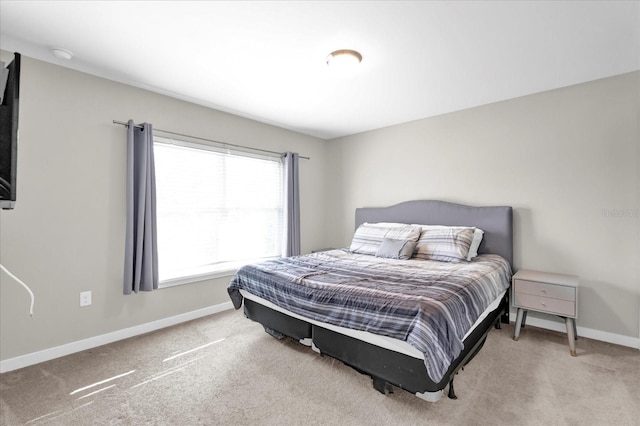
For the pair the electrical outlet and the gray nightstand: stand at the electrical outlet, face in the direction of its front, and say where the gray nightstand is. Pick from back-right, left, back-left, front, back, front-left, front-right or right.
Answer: front-left

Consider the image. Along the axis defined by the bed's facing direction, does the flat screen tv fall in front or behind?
in front

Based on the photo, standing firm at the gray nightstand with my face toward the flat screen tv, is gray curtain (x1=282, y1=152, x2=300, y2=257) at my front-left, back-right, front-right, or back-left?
front-right

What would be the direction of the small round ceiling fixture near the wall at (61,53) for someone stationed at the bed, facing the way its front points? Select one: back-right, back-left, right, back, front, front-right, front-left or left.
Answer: front-right

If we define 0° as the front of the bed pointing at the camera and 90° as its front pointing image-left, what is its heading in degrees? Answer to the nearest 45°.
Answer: approximately 45°

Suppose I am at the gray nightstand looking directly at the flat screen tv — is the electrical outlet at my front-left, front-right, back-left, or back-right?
front-right

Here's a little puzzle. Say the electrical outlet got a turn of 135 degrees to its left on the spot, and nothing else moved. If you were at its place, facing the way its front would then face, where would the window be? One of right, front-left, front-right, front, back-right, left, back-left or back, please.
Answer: front-right

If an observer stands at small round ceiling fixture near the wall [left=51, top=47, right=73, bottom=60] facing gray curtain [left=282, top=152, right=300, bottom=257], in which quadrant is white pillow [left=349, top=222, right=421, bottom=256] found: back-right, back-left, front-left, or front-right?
front-right

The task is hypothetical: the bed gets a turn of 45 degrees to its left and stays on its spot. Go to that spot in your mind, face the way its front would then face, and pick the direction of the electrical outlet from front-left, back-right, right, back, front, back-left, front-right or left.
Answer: right
